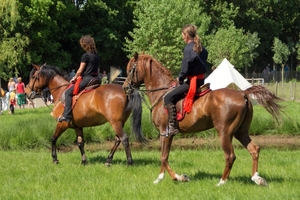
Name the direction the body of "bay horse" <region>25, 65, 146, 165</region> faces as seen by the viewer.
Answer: to the viewer's left

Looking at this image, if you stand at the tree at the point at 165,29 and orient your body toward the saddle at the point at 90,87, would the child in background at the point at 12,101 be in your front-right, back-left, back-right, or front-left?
front-right

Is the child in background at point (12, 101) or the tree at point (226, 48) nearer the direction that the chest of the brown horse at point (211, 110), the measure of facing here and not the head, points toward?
the child in background

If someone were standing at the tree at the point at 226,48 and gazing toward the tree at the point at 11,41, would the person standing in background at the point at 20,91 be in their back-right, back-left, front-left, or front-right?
front-left

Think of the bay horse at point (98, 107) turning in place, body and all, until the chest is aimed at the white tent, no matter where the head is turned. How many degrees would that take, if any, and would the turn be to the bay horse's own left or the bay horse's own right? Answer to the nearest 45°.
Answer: approximately 135° to the bay horse's own right

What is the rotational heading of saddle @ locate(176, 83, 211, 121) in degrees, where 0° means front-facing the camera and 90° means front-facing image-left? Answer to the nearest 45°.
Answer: approximately 90°

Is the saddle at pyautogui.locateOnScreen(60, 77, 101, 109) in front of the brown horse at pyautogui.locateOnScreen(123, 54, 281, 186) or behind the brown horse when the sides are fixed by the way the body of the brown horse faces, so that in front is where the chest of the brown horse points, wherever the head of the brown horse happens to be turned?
in front

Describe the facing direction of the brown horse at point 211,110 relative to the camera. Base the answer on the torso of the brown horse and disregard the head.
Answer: to the viewer's left

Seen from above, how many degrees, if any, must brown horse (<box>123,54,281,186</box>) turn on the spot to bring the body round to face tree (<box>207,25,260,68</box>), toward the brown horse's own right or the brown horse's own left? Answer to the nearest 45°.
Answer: approximately 90° to the brown horse's own right

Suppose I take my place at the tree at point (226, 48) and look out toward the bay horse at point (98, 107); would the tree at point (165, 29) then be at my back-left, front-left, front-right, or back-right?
front-right

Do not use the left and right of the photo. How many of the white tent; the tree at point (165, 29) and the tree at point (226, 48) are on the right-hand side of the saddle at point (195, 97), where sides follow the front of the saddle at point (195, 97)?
3
